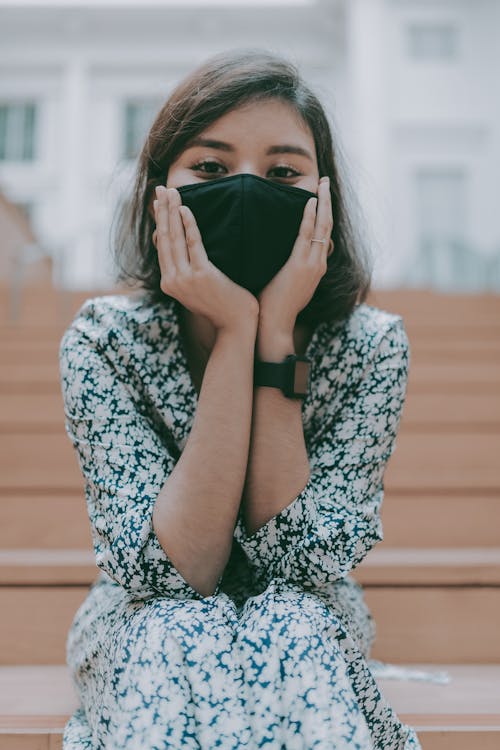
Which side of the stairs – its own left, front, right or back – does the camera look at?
front

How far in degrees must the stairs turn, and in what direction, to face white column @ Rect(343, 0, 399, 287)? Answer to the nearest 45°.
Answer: approximately 180°

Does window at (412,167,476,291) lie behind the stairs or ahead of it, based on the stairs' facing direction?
behind

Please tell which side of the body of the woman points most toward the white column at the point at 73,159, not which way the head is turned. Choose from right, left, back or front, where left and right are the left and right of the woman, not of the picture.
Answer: back

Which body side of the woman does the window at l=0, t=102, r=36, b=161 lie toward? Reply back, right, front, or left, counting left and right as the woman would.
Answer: back

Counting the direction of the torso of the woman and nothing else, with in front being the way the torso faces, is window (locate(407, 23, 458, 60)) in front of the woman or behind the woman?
behind

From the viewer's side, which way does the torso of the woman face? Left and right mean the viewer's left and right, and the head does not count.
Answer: facing the viewer

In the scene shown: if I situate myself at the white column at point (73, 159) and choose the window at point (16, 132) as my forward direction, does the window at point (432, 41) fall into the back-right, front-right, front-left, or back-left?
back-right
